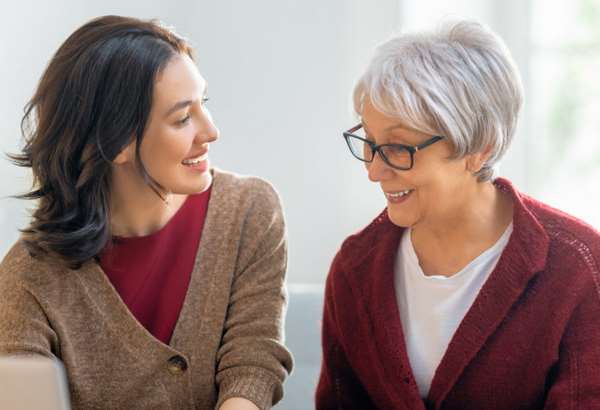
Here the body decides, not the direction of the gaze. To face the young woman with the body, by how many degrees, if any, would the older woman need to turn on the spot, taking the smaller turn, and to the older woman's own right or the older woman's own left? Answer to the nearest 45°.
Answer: approximately 45° to the older woman's own right

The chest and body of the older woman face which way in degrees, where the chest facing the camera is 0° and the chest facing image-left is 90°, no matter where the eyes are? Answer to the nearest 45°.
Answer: approximately 45°
